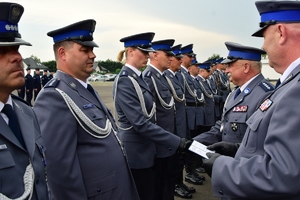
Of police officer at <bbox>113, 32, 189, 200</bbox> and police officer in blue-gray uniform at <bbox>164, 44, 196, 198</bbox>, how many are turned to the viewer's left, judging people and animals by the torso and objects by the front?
0

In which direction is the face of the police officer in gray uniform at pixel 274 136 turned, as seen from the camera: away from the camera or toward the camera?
away from the camera

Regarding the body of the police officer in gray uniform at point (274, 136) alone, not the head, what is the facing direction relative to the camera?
to the viewer's left

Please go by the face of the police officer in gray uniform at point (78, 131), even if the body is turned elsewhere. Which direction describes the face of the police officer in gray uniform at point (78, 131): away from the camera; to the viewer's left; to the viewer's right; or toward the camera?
to the viewer's right

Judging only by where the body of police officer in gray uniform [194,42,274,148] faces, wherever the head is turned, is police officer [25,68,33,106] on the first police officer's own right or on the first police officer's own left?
on the first police officer's own right

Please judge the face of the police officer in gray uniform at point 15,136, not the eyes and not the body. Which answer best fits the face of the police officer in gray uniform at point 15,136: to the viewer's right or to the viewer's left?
to the viewer's right

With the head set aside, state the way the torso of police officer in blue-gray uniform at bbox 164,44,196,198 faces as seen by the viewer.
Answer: to the viewer's right

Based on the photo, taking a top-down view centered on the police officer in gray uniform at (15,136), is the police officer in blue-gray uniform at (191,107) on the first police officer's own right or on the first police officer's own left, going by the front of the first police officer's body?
on the first police officer's own left

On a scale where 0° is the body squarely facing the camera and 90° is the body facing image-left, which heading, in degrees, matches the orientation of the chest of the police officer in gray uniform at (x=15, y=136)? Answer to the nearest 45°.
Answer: approximately 315°

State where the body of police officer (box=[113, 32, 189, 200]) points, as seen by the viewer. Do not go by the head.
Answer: to the viewer's right

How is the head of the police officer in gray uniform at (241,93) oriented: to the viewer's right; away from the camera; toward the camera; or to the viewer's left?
to the viewer's left
